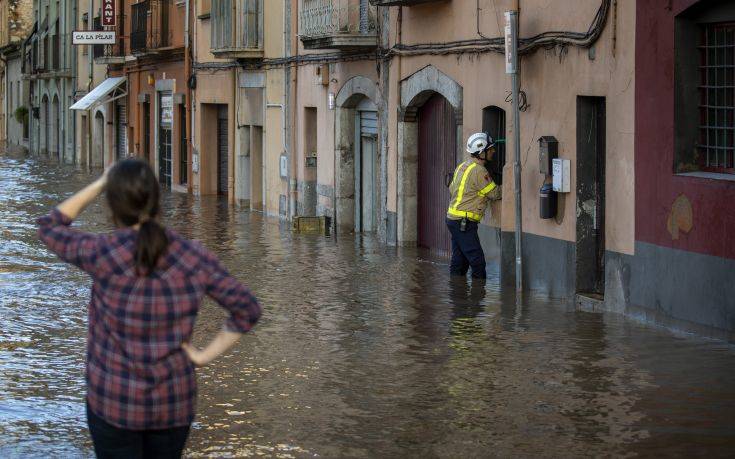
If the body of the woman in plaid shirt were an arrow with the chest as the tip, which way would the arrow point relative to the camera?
away from the camera

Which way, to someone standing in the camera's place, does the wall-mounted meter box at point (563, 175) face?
facing the viewer and to the left of the viewer

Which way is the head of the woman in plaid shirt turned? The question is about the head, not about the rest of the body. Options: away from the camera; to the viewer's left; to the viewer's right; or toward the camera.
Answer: away from the camera

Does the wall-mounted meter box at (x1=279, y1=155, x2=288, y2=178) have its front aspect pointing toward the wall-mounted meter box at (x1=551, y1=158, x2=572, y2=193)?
no

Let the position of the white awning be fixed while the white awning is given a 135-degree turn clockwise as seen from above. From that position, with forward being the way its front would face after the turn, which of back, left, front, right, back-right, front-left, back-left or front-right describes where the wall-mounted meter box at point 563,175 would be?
back

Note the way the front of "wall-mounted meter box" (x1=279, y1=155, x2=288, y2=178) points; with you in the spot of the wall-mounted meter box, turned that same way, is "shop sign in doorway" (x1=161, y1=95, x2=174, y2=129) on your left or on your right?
on your right

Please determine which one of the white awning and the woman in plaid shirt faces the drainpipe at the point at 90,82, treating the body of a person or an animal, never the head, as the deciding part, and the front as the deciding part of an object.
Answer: the woman in plaid shirt

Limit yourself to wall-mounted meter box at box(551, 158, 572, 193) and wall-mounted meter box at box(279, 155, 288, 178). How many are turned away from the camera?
0

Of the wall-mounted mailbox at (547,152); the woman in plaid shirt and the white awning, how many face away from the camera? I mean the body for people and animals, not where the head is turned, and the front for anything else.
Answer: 1

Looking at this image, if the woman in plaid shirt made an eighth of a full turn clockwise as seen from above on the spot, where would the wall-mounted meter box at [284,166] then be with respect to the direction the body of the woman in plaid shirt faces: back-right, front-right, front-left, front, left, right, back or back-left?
front-left

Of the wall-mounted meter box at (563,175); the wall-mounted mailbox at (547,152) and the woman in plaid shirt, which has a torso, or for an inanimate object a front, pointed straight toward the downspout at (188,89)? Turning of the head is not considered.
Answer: the woman in plaid shirt

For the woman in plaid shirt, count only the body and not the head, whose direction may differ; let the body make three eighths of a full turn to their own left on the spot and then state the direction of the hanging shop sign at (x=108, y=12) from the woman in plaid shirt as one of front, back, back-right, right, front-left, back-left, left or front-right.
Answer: back-right

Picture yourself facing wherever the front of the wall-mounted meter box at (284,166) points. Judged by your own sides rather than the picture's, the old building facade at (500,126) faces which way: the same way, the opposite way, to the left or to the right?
the same way

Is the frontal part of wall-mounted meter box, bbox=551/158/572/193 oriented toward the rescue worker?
no

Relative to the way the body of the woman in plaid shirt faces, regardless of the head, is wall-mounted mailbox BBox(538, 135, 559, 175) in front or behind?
in front

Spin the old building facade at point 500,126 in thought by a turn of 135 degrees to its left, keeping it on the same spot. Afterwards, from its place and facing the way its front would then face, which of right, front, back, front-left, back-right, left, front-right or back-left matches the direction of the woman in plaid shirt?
right

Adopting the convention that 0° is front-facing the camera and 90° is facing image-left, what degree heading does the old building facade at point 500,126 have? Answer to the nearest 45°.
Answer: approximately 45°

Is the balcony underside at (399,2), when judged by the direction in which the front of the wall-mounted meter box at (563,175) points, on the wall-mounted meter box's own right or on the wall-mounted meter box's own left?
on the wall-mounted meter box's own right
